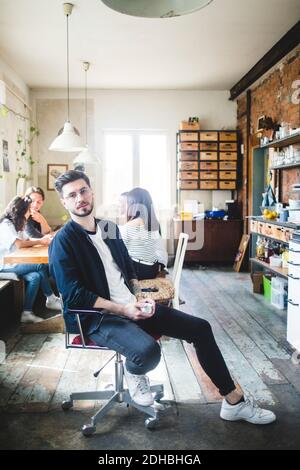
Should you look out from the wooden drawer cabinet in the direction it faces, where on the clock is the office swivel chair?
The office swivel chair is roughly at 12 o'clock from the wooden drawer cabinet.

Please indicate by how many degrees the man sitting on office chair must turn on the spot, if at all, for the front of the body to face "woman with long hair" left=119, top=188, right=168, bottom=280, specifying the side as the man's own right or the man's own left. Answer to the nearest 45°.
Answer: approximately 135° to the man's own left

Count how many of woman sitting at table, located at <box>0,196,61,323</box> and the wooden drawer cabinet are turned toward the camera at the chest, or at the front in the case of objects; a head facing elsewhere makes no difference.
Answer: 1

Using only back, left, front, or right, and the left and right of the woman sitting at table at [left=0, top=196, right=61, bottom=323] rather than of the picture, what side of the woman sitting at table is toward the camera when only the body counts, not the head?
right

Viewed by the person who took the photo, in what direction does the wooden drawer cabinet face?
facing the viewer

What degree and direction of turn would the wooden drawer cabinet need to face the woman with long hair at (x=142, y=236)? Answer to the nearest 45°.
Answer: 0° — it already faces them

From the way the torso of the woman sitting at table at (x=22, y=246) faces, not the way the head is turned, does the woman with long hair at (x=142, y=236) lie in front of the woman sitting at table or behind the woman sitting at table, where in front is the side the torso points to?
in front

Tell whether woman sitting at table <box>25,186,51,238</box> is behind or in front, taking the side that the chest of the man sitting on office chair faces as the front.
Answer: behind

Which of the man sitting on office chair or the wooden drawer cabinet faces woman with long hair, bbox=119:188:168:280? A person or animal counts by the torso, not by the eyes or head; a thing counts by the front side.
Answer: the wooden drawer cabinet

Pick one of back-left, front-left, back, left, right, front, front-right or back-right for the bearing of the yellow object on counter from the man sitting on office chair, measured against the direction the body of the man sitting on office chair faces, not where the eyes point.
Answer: back-left

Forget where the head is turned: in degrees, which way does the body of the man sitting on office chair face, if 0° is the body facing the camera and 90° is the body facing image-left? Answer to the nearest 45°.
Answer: approximately 315°
